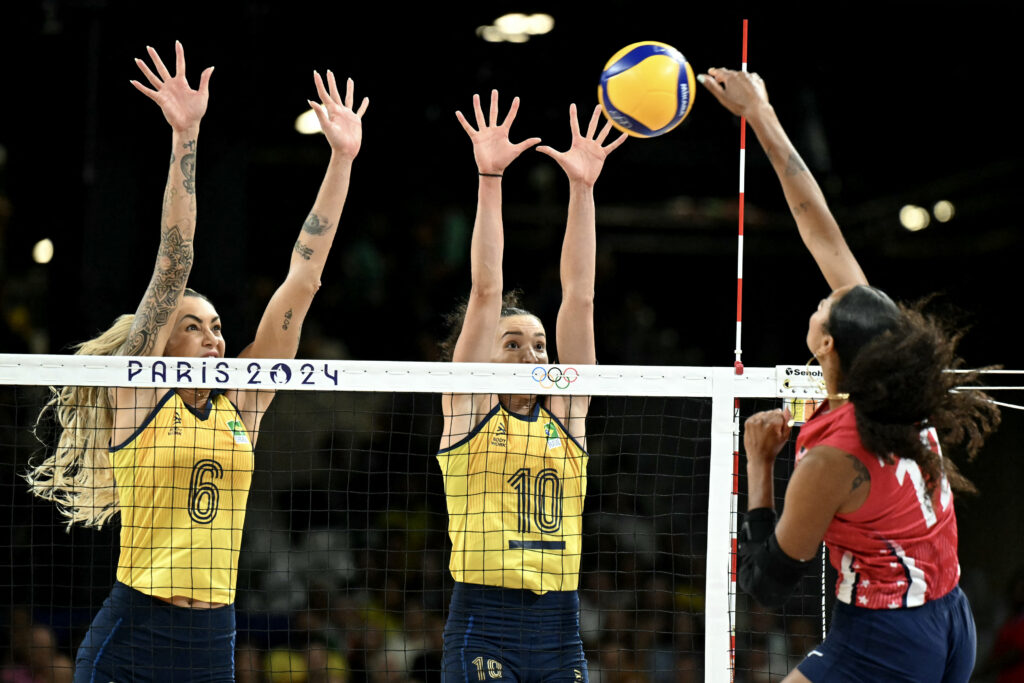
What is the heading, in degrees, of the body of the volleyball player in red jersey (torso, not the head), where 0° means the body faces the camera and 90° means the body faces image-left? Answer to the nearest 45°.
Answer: approximately 135°

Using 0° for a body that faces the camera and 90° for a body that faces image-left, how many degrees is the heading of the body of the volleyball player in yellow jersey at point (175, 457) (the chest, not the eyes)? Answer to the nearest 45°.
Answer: approximately 315°

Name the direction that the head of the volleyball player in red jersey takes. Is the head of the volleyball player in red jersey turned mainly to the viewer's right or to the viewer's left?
to the viewer's left

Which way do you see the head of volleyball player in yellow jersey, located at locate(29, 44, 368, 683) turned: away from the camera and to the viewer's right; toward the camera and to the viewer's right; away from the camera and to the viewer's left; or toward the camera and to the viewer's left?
toward the camera and to the viewer's right

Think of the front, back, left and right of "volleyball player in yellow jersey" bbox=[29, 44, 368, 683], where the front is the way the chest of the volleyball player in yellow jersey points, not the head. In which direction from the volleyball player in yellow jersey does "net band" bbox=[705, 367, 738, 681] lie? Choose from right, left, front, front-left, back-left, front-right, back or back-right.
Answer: front-left

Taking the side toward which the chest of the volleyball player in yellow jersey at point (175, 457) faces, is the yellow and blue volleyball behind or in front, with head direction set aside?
in front
